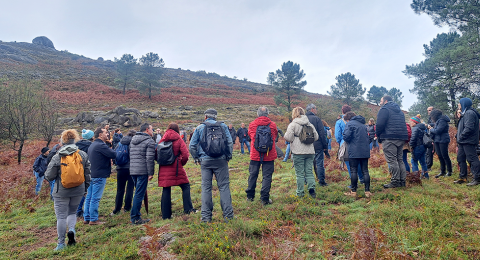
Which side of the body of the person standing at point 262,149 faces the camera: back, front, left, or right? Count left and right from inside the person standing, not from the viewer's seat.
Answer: back

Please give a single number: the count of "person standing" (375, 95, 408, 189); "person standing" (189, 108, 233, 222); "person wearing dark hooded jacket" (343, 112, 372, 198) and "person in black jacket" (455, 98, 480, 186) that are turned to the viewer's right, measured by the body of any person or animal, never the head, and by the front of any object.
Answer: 0

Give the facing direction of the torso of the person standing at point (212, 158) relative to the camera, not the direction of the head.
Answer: away from the camera

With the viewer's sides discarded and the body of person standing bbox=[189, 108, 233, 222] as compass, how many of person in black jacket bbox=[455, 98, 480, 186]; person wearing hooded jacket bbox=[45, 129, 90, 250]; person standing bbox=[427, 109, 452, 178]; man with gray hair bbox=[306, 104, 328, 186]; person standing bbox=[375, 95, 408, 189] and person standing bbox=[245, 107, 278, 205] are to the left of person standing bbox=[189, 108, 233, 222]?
1

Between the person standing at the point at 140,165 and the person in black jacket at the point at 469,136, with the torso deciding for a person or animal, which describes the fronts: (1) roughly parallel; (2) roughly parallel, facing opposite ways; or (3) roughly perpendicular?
roughly perpendicular

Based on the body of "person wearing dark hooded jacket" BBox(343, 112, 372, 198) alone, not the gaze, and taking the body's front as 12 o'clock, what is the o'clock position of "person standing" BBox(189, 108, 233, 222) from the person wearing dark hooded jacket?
The person standing is roughly at 9 o'clock from the person wearing dark hooded jacket.

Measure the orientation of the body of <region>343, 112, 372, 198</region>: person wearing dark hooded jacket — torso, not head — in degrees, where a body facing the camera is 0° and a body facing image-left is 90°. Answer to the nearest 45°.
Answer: approximately 135°

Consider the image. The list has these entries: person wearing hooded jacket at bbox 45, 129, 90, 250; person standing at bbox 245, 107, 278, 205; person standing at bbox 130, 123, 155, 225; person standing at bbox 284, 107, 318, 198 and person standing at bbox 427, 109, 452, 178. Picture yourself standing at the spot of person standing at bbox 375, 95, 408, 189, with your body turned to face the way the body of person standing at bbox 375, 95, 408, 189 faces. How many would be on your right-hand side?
1

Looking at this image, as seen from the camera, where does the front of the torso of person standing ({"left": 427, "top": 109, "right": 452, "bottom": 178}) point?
to the viewer's left

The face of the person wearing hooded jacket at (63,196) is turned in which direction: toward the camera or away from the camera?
away from the camera

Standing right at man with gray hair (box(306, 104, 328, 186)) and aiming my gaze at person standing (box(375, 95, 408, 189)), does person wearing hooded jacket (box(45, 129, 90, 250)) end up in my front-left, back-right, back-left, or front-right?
back-right

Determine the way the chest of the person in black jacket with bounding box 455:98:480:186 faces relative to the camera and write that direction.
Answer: to the viewer's left
